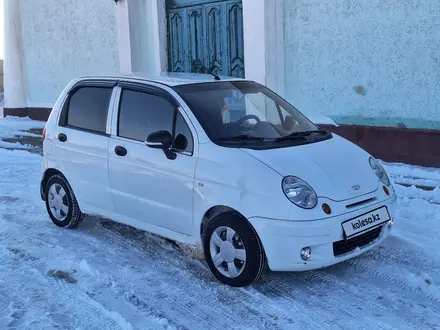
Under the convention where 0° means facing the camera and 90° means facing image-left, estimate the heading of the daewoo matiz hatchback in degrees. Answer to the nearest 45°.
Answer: approximately 315°
